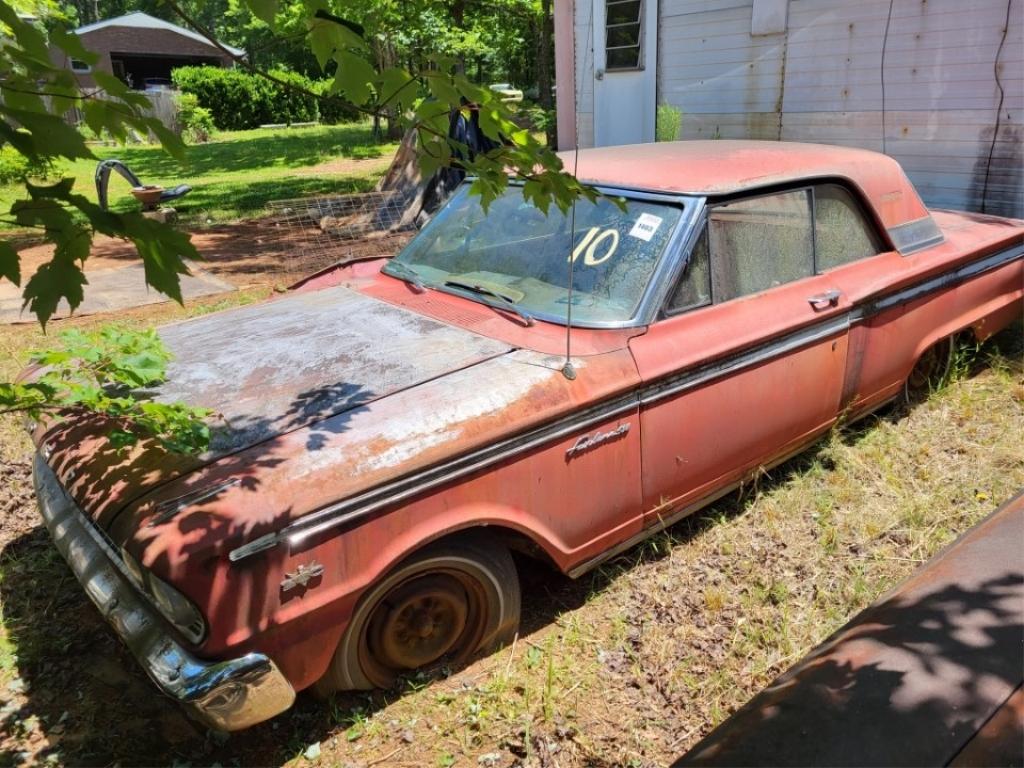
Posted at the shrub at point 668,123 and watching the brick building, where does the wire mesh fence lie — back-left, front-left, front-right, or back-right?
front-left

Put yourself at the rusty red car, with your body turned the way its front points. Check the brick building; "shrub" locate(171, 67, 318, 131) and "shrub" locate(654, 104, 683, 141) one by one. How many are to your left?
0

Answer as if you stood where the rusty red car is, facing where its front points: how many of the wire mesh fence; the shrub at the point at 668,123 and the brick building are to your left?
0

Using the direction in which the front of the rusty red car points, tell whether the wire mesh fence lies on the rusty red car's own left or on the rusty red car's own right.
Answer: on the rusty red car's own right

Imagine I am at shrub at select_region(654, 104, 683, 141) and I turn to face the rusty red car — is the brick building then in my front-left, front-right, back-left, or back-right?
back-right

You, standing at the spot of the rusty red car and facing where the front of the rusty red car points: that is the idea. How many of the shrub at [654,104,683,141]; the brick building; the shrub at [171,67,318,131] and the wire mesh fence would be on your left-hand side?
0

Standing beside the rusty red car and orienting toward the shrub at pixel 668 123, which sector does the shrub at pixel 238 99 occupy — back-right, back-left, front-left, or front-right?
front-left

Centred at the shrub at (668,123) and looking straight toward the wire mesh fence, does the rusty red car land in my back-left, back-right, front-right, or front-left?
front-left

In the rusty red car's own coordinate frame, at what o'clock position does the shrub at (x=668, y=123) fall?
The shrub is roughly at 5 o'clock from the rusty red car.

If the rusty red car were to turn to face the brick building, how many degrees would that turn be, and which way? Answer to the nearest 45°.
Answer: approximately 90° to its right

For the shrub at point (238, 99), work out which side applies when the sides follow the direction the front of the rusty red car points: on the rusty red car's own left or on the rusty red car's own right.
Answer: on the rusty red car's own right
